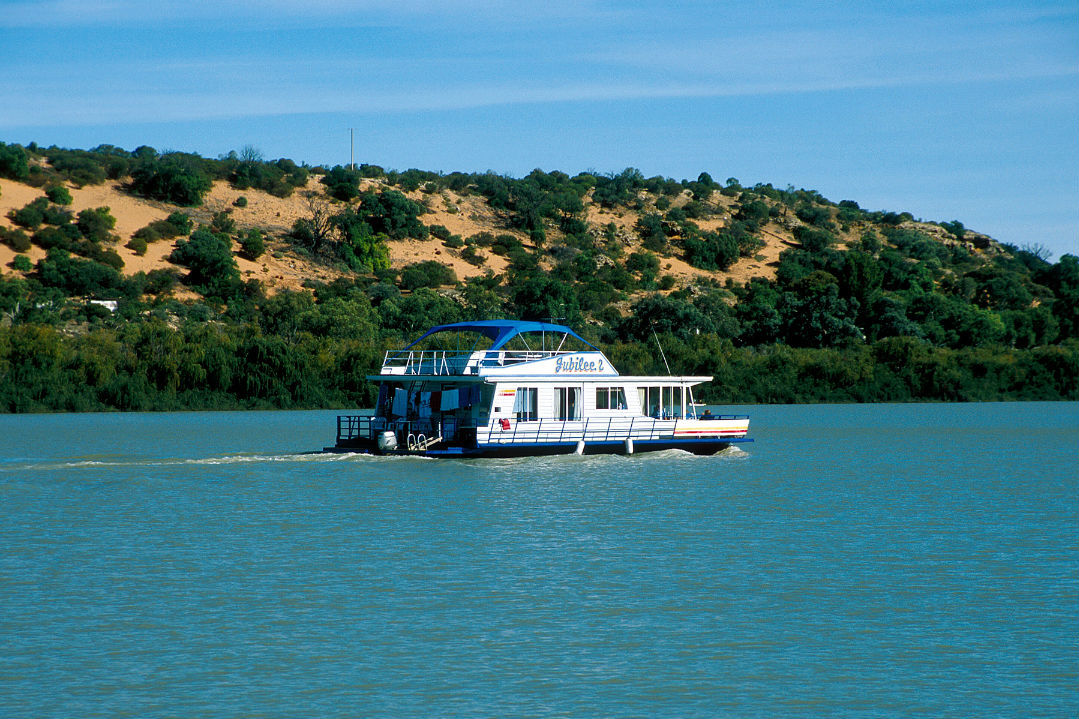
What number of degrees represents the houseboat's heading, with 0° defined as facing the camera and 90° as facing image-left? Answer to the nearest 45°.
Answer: approximately 225°
